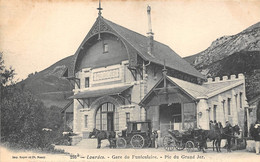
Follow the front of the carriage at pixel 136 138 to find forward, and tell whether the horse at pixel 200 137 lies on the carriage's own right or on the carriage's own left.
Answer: on the carriage's own left

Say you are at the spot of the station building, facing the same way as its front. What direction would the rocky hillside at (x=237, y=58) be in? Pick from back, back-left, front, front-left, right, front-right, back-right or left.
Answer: back

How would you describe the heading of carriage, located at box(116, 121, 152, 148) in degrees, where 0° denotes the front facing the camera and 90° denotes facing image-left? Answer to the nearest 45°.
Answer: approximately 90°

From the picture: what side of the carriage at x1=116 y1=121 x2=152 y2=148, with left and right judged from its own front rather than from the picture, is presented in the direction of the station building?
right

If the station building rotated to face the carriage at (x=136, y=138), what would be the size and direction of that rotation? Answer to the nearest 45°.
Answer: approximately 45° to its left

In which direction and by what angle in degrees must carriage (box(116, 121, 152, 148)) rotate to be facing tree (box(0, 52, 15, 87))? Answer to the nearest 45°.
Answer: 0° — it already faces it

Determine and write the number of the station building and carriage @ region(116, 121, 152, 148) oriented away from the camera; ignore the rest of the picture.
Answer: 0

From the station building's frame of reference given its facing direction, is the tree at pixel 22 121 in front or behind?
in front

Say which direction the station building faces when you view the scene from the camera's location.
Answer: facing the viewer and to the left of the viewer

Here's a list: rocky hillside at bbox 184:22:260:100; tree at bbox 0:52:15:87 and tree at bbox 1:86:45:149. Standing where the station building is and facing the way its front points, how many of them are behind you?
1
